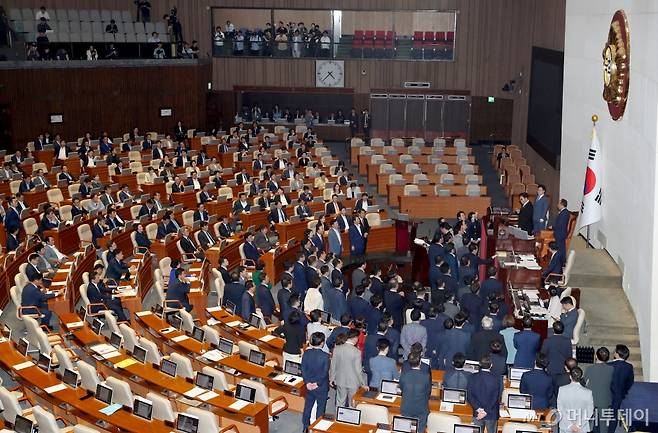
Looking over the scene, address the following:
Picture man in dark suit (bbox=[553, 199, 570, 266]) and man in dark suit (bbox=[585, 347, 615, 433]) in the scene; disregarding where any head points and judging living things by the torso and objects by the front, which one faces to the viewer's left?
man in dark suit (bbox=[553, 199, 570, 266])

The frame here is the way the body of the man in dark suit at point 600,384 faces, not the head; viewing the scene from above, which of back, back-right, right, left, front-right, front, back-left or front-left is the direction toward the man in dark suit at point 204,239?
front-left

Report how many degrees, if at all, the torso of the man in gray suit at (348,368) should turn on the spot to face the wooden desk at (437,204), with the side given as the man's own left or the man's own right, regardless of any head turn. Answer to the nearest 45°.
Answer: approximately 45° to the man's own left

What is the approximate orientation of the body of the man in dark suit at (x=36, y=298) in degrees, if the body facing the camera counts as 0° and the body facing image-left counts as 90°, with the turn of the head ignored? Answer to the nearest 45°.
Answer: approximately 270°

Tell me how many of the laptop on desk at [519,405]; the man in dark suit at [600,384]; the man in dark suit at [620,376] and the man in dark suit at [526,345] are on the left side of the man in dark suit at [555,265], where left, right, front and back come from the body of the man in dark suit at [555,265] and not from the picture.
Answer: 4

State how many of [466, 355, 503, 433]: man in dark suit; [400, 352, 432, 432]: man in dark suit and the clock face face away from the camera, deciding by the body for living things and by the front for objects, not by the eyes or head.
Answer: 2

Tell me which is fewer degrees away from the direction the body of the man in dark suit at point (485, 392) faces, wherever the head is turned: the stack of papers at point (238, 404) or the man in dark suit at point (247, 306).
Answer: the man in dark suit

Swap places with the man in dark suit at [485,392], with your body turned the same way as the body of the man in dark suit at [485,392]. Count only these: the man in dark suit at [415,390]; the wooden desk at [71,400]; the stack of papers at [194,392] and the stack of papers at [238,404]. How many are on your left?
4

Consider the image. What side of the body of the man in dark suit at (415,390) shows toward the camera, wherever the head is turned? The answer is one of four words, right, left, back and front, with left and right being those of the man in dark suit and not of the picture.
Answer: back

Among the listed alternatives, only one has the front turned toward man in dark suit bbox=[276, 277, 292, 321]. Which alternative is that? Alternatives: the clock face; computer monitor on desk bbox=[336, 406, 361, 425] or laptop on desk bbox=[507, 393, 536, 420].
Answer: the clock face

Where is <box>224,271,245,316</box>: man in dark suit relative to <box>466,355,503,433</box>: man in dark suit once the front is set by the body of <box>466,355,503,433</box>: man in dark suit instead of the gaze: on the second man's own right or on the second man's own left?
on the second man's own left

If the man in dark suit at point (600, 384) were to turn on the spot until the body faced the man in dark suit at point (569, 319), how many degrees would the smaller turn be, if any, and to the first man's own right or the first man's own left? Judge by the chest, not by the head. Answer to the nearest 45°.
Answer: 0° — they already face them

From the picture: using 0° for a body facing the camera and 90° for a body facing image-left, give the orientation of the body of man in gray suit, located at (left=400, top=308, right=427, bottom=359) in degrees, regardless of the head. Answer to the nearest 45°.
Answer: approximately 180°

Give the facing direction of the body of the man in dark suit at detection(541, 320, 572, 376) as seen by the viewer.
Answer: away from the camera

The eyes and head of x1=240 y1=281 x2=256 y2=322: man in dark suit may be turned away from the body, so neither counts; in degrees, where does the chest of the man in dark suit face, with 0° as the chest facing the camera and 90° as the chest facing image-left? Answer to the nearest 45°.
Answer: approximately 270°

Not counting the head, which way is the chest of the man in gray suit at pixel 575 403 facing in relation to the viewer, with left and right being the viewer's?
facing away from the viewer
